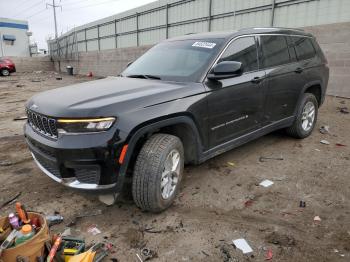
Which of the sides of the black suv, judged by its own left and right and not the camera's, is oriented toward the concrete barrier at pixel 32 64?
right

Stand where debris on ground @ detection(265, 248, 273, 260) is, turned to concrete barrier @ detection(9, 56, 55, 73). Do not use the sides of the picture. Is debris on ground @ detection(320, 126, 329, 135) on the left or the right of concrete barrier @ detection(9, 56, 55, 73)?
right

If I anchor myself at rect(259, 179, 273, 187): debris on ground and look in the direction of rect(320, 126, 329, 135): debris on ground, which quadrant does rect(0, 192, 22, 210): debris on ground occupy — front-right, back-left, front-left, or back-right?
back-left

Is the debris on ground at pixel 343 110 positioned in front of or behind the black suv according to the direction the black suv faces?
behind

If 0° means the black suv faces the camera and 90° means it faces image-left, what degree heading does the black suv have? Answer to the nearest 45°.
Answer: approximately 45°

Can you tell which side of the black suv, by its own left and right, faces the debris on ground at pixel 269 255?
left

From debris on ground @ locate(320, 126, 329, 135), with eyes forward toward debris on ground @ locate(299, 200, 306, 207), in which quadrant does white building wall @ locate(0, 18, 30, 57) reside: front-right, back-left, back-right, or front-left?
back-right

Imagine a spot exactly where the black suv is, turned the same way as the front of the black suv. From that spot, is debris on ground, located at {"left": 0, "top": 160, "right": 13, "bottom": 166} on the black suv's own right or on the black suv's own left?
on the black suv's own right

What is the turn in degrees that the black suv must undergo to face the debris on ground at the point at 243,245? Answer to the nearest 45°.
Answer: approximately 90° to its left

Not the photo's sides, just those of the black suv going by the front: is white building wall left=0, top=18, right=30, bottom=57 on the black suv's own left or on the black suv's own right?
on the black suv's own right

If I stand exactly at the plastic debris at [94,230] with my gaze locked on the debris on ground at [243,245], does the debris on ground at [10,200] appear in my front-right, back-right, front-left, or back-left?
back-left

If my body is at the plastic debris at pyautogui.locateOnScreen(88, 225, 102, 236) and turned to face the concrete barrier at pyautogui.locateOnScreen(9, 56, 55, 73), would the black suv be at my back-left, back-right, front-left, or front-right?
front-right
